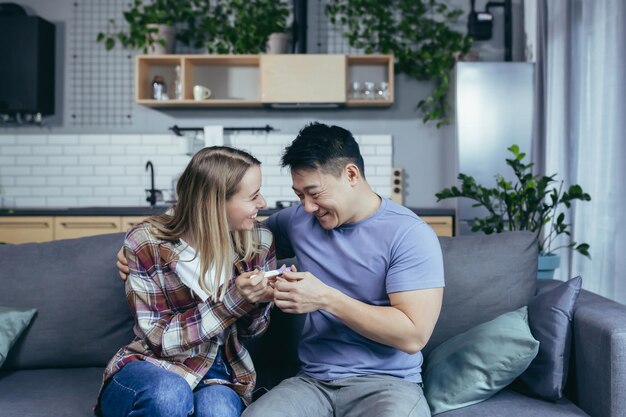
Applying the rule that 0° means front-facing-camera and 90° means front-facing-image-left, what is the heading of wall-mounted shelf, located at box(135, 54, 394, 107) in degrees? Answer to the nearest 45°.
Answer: approximately 0°

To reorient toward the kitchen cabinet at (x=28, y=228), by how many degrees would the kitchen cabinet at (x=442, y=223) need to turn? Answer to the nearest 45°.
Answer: approximately 90° to its right

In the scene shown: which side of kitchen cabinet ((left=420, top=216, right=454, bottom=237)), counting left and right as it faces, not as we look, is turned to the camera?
front

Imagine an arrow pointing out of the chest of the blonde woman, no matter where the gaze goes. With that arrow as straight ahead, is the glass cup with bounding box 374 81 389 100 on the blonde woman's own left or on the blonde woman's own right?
on the blonde woman's own left

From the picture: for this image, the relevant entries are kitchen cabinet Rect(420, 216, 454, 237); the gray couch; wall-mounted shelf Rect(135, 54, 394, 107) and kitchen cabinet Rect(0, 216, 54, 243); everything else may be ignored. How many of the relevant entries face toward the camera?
4

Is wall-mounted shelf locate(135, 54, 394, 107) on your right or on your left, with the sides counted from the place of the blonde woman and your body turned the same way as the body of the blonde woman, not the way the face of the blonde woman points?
on your left

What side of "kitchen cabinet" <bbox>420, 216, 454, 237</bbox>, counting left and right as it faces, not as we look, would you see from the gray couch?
front

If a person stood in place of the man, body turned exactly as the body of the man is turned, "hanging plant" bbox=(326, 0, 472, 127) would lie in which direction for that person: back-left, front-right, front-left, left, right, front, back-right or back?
back-right

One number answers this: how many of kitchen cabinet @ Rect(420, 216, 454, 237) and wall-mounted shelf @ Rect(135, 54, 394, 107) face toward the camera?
2

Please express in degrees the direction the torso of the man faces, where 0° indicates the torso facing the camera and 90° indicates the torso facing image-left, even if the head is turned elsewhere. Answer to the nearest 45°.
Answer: approximately 45°

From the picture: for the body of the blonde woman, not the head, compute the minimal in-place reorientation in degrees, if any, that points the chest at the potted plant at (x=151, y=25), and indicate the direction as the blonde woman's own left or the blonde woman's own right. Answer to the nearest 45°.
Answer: approximately 135° to the blonde woman's own left
